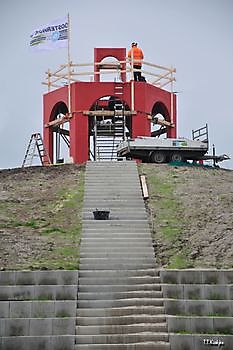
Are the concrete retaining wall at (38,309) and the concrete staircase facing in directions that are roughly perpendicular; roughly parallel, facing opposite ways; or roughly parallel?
roughly parallel

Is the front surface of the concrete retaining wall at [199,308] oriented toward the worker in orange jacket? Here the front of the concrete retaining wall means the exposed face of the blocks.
no

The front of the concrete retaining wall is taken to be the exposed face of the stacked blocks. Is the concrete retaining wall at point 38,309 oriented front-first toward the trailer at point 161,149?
no

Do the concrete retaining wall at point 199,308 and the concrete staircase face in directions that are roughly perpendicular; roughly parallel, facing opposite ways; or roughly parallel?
roughly parallel

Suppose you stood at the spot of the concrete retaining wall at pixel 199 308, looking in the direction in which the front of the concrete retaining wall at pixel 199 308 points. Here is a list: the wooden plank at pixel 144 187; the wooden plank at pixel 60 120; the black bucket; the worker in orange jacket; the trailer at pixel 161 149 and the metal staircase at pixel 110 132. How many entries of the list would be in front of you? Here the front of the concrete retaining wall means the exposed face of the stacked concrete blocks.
0

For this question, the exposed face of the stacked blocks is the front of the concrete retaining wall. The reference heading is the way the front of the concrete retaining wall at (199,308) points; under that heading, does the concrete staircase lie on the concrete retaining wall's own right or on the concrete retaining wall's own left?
on the concrete retaining wall's own right

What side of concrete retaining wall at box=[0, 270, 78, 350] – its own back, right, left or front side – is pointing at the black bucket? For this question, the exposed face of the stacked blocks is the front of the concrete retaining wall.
back

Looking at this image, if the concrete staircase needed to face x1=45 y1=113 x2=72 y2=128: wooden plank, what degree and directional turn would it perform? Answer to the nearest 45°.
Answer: approximately 180°

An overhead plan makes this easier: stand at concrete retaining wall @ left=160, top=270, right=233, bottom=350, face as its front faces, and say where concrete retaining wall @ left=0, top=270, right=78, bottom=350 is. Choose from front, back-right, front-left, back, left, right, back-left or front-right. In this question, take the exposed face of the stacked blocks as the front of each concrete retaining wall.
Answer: right

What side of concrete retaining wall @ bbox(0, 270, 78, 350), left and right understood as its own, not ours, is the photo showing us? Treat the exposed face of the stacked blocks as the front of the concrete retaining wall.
front

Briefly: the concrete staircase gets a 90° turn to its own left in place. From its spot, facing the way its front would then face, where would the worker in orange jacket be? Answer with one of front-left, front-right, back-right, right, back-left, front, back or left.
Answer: left

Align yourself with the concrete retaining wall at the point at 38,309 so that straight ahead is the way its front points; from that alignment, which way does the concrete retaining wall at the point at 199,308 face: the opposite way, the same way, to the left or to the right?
the same way

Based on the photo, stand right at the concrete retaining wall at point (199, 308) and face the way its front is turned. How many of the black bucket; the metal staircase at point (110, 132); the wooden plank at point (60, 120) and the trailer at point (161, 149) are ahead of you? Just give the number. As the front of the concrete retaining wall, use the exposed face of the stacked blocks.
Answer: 0

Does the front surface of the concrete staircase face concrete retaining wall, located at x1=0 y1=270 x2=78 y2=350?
no

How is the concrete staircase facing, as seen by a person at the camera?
facing the viewer

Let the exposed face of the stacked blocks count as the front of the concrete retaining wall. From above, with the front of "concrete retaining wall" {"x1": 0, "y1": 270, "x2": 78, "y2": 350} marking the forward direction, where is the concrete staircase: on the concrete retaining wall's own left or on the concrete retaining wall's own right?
on the concrete retaining wall's own left
